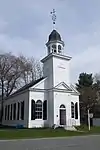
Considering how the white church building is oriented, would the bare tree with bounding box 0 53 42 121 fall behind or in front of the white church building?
behind

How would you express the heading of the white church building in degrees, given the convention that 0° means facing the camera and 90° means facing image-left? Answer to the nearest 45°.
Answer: approximately 315°
